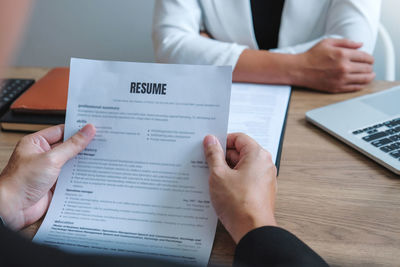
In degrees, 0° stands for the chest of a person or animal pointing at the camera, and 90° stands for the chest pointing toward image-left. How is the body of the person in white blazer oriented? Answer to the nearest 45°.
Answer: approximately 0°
